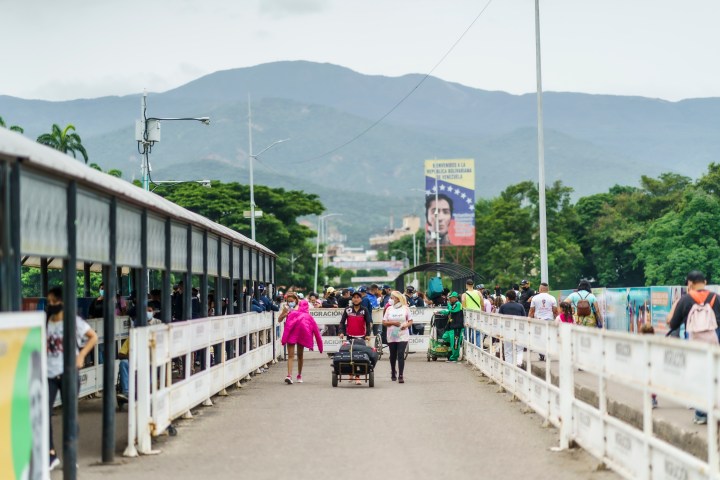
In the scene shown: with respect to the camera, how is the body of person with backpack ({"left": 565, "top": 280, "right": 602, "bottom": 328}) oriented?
away from the camera

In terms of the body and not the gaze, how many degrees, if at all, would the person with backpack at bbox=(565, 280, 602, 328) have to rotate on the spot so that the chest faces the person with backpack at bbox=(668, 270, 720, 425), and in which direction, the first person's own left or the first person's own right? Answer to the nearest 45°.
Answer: approximately 180°

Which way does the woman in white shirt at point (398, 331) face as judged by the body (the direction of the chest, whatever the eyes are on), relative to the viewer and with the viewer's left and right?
facing the viewer

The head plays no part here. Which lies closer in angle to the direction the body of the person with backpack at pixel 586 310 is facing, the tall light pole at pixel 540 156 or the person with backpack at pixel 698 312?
the tall light pole

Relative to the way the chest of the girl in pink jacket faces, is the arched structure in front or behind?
in front

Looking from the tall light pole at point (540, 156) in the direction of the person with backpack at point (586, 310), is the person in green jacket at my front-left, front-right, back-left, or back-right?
front-right

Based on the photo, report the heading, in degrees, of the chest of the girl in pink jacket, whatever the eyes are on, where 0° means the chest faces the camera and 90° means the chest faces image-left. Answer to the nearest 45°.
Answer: approximately 180°

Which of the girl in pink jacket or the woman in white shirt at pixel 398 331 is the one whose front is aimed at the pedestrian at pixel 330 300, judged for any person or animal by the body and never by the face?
the girl in pink jacket

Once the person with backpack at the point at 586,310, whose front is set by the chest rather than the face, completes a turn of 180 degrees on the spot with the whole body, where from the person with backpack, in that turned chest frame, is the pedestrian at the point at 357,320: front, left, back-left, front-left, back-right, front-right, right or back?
right
